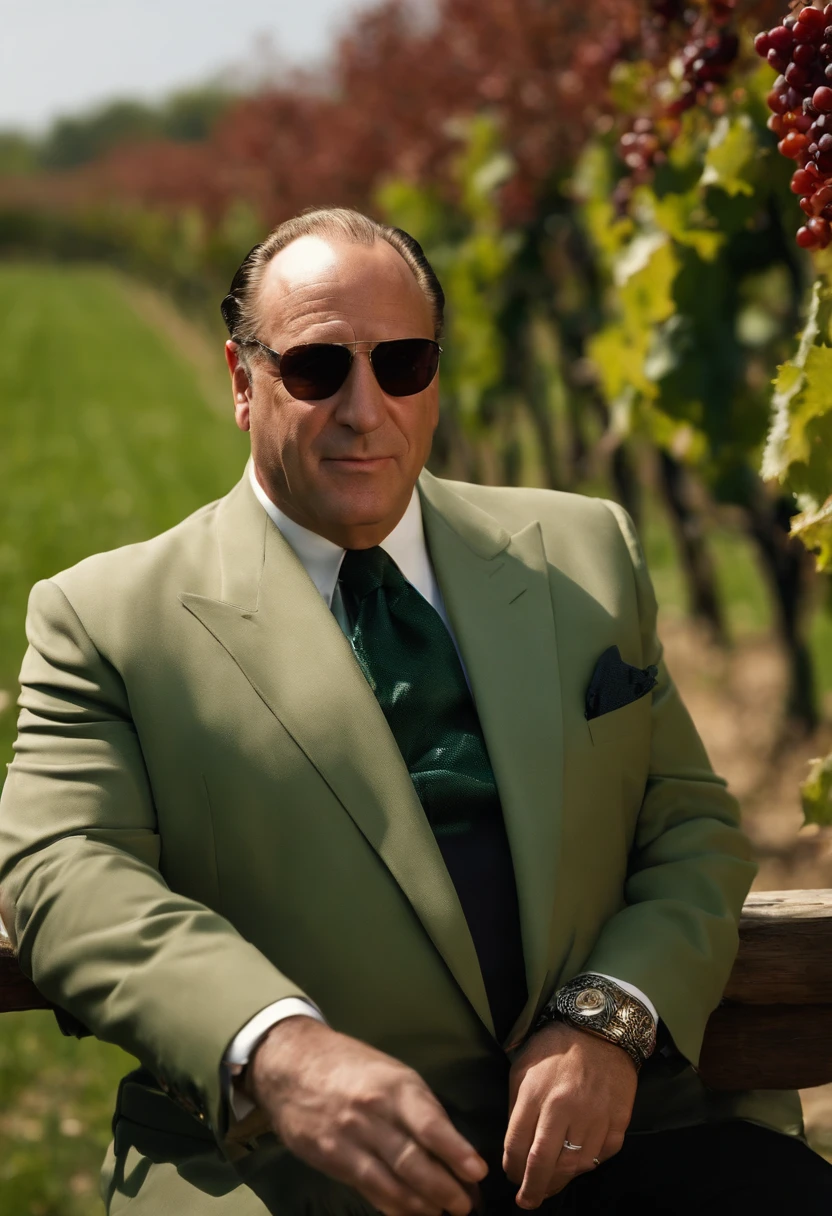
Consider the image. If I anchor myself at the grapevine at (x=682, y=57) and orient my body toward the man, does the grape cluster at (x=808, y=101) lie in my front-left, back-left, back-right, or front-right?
front-left
